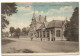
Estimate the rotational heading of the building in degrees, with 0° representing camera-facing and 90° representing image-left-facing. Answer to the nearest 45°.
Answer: approximately 45°
